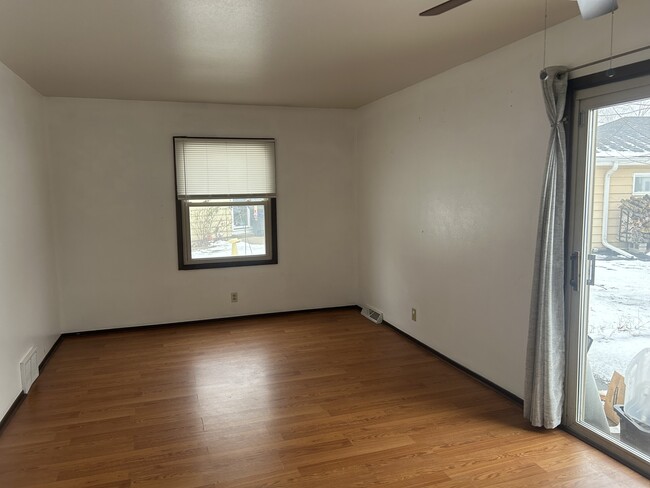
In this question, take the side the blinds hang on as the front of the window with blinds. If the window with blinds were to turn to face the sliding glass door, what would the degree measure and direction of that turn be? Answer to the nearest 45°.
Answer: approximately 45° to its left

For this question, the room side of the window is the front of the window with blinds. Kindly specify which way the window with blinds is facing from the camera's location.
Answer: facing the viewer

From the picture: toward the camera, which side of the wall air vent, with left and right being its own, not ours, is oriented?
right

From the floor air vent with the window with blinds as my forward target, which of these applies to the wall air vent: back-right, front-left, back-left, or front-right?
front-left

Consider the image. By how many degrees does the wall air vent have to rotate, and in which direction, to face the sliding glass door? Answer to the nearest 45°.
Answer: approximately 45° to its right

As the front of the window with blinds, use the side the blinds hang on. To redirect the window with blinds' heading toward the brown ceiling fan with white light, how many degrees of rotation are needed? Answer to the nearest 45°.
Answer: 0° — it already faces it

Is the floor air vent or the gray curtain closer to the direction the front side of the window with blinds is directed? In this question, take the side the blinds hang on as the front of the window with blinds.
the gray curtain

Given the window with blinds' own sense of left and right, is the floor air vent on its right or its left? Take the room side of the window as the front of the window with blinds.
on its left

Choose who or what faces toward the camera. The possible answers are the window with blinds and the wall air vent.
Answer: the window with blinds

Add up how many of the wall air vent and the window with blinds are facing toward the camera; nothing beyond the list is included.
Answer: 1

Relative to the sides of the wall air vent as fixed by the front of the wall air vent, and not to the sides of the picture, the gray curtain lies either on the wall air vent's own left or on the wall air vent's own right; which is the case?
on the wall air vent's own right

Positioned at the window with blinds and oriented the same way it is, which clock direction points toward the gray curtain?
The gray curtain is roughly at 11 o'clock from the window with blinds.
